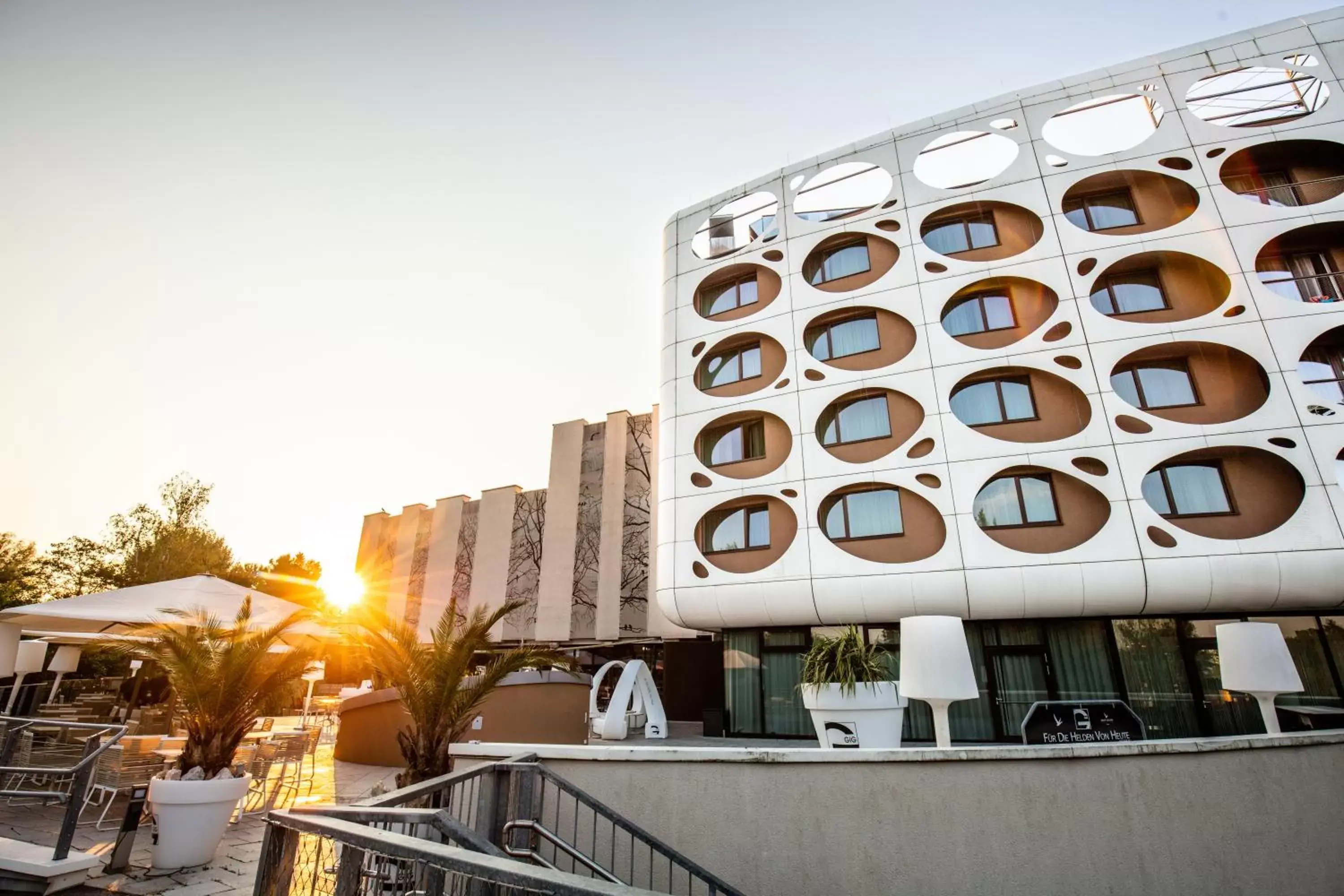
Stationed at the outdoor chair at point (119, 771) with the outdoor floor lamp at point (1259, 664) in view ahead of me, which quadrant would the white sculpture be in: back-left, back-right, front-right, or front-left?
front-left

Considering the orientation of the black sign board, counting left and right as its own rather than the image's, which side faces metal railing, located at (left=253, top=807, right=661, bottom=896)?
front

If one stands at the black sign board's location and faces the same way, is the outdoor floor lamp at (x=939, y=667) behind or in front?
in front

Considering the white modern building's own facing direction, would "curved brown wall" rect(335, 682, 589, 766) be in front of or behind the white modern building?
in front

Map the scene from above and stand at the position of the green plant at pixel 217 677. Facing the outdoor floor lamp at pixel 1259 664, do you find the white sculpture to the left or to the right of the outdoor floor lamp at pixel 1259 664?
left

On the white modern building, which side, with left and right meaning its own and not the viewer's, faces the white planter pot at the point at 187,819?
front

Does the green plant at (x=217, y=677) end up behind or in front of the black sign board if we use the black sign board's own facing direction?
in front

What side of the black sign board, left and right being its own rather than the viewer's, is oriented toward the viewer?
front

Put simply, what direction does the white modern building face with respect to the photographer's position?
facing the viewer and to the left of the viewer

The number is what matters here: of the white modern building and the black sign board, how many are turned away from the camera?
0

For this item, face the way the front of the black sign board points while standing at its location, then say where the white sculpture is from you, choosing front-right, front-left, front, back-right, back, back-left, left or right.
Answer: right

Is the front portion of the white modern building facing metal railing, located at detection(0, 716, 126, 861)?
yes

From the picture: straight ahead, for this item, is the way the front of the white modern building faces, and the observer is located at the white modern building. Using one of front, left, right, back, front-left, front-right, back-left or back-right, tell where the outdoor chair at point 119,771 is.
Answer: front

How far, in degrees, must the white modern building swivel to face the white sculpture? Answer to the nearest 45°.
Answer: approximately 45° to its right
